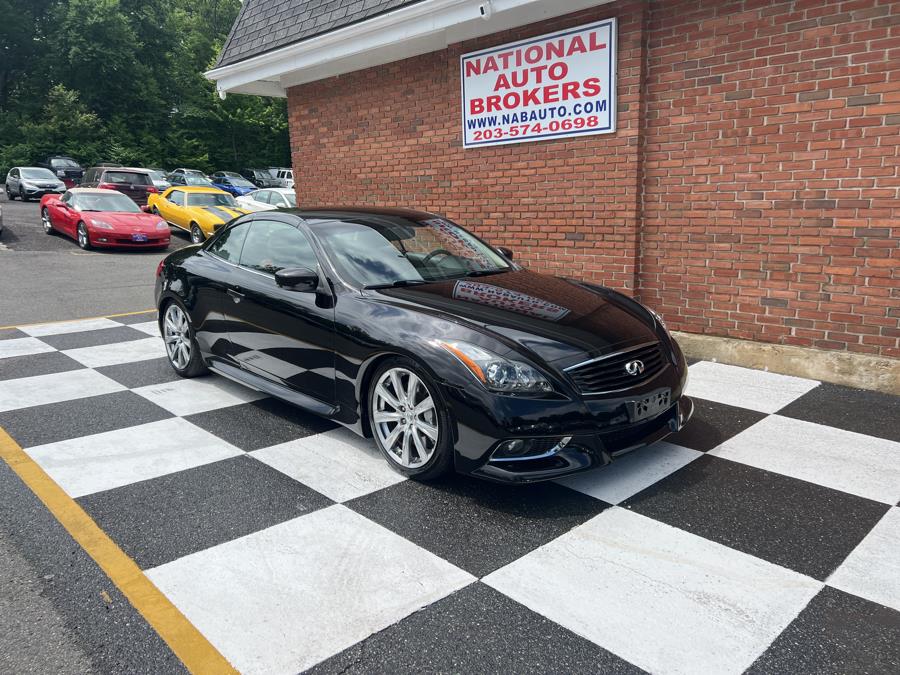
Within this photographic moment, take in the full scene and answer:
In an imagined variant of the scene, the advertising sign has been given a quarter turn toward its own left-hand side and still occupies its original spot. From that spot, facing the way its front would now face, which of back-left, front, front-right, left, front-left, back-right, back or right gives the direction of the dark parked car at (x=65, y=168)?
back

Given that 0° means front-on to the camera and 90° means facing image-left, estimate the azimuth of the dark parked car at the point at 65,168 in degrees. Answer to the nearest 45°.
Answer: approximately 315°

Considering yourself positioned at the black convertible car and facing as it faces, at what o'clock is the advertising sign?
The advertising sign is roughly at 8 o'clock from the black convertible car.

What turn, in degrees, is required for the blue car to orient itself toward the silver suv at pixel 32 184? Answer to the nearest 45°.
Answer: approximately 90° to its right

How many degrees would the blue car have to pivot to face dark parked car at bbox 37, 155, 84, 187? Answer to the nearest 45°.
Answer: approximately 135° to its right
